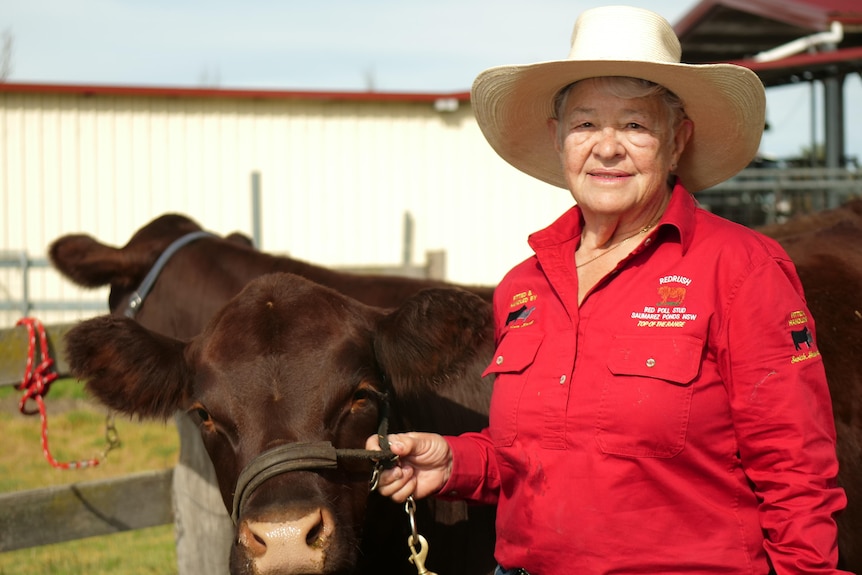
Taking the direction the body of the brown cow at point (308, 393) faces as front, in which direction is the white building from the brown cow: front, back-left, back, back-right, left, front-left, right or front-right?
back-right

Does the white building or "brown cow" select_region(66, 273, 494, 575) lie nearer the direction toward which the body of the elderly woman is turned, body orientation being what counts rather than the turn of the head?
the brown cow

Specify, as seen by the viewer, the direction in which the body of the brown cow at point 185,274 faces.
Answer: to the viewer's left

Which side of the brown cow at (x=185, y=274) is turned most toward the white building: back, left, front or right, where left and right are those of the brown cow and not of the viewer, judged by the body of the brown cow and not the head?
right

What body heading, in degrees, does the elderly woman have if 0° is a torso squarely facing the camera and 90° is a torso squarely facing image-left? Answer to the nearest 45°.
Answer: approximately 45°

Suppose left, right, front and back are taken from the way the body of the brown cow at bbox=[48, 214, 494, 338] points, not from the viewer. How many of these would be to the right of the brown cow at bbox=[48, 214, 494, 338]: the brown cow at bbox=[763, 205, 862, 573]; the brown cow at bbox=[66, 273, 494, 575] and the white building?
1

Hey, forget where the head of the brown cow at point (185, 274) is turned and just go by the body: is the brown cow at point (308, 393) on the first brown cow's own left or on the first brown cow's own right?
on the first brown cow's own left
